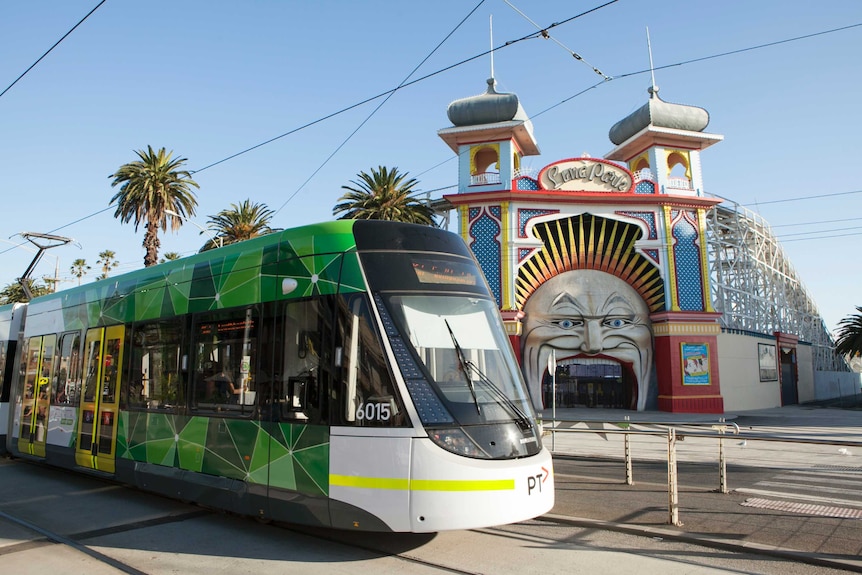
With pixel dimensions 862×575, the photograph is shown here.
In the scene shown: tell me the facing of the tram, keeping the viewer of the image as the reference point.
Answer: facing the viewer and to the right of the viewer

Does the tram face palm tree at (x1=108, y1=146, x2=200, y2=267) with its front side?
no

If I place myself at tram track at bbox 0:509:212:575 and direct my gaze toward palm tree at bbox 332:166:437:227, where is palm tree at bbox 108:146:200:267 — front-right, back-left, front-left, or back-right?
front-left

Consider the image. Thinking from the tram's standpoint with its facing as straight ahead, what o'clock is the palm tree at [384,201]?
The palm tree is roughly at 8 o'clock from the tram.

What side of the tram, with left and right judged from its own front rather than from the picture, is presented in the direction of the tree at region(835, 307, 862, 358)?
left
